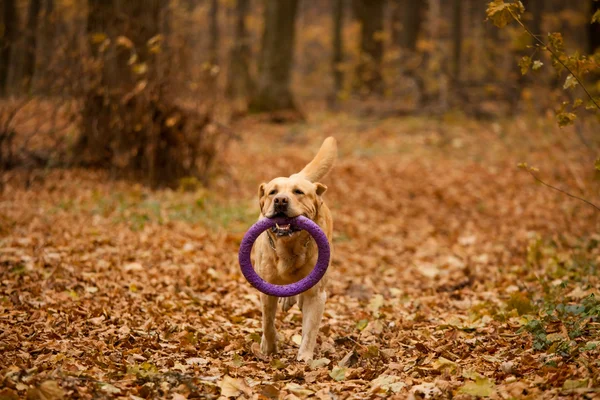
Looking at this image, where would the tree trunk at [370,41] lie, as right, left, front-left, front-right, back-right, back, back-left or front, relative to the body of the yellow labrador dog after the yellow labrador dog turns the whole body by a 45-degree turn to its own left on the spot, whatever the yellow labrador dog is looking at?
back-left

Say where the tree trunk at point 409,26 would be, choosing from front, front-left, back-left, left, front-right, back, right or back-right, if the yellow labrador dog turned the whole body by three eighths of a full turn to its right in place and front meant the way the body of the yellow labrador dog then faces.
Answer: front-right

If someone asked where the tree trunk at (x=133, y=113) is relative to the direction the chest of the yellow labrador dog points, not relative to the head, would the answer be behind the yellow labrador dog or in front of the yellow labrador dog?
behind

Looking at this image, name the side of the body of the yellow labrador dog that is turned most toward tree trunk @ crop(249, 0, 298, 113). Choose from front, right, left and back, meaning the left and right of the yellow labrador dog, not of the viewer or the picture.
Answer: back

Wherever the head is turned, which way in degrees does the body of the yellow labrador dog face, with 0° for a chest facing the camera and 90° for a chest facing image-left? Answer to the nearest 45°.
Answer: approximately 0°

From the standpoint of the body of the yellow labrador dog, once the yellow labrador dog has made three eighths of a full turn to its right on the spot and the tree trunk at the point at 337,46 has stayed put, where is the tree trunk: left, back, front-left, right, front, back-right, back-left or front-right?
front-right
